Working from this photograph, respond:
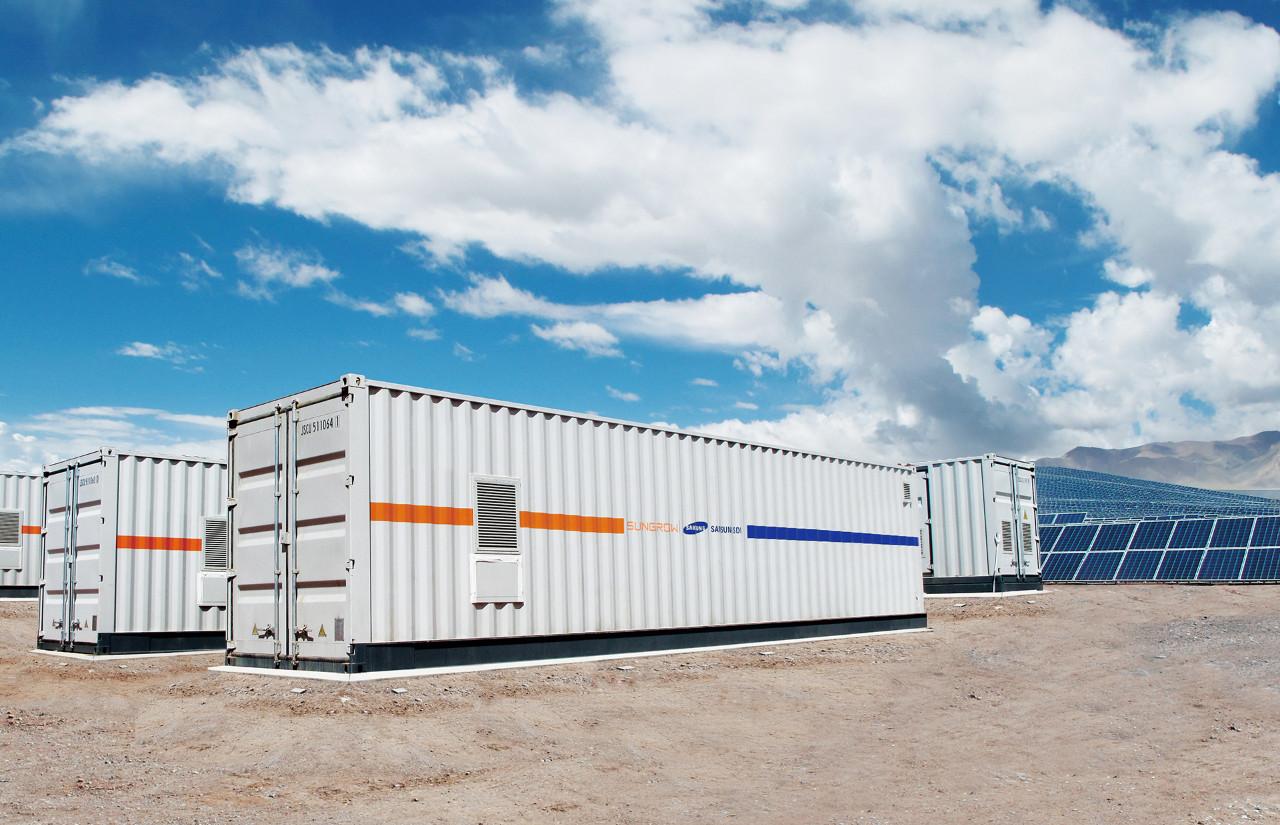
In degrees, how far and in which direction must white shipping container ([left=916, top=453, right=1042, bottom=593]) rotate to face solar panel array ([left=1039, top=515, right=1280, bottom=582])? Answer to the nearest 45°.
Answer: approximately 90° to its left

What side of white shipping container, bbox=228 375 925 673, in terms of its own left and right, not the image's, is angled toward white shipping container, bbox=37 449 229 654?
right

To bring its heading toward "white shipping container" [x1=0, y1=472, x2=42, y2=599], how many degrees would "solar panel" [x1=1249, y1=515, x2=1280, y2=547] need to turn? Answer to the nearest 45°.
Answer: approximately 45° to its right

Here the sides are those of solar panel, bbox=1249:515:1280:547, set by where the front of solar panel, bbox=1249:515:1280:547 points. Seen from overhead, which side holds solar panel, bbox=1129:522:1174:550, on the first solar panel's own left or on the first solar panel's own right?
on the first solar panel's own right

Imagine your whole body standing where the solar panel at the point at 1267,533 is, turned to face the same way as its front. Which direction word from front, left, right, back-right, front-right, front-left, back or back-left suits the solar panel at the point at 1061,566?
right

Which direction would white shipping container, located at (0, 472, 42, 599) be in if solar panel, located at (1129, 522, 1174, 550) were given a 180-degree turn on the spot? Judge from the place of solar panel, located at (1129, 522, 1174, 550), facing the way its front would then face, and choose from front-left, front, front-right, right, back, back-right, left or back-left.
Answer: back-left

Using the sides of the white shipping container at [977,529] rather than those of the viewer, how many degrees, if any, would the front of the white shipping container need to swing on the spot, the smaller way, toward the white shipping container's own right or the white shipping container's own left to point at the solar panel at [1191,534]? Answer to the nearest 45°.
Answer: approximately 90° to the white shipping container's own left

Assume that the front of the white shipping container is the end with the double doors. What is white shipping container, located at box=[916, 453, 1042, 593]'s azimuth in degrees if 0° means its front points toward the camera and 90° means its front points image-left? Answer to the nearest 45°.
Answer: approximately 315°

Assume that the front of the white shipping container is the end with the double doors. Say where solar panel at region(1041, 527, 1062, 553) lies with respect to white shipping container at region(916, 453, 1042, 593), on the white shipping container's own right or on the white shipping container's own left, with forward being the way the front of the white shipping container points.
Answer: on the white shipping container's own left

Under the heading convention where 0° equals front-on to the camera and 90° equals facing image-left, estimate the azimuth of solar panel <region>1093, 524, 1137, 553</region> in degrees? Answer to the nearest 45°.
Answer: approximately 0°

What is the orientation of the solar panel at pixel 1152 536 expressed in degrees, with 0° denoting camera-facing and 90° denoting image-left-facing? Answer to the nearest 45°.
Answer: approximately 0°
